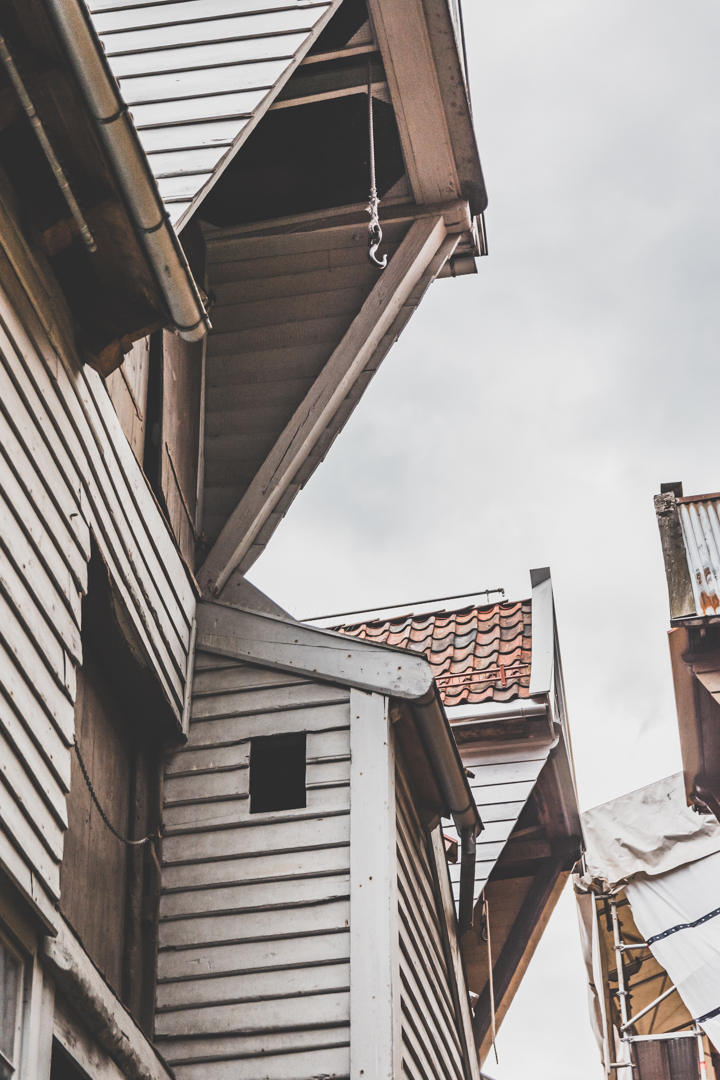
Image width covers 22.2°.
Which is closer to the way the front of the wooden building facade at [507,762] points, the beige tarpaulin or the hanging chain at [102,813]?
the beige tarpaulin

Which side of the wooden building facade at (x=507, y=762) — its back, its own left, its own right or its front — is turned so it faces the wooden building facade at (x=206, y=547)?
right

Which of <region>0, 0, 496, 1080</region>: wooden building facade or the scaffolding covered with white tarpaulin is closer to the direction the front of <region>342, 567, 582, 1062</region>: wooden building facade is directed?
the scaffolding covered with white tarpaulin

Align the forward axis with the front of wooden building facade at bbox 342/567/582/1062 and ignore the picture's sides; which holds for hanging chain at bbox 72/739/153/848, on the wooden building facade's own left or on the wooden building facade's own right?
on the wooden building facade's own right
